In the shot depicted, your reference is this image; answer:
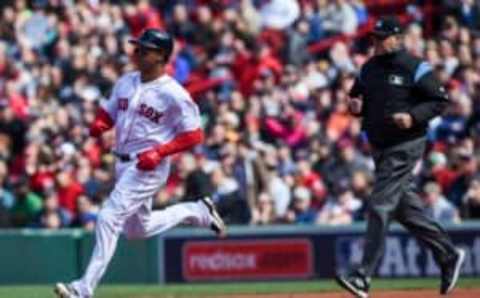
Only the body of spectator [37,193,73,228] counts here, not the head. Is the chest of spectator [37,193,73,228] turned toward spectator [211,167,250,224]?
no

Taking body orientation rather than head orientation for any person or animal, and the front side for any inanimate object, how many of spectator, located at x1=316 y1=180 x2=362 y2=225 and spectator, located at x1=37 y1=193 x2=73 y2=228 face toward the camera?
2

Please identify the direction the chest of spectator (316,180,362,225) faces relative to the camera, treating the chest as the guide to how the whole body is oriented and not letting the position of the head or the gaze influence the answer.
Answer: toward the camera

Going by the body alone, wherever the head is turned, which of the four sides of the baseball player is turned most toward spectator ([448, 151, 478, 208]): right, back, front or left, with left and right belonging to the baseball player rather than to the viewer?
back

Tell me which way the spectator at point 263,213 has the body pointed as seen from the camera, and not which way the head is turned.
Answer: toward the camera

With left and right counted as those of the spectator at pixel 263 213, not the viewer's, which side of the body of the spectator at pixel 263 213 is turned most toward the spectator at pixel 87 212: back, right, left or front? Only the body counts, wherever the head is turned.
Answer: right

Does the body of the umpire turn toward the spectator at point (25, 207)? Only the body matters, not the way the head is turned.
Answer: no

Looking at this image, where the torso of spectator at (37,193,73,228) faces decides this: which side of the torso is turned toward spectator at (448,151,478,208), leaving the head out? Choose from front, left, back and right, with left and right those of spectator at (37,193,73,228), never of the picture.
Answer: left

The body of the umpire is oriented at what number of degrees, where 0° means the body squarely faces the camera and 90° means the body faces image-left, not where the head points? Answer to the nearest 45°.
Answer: approximately 45°

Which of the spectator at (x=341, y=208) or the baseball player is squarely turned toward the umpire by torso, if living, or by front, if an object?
the spectator

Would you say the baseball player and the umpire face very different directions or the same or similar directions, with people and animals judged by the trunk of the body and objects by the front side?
same or similar directions

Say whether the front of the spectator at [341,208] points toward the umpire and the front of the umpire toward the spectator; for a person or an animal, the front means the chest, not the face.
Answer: no

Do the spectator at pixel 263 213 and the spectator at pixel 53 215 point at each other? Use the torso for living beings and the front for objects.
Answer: no

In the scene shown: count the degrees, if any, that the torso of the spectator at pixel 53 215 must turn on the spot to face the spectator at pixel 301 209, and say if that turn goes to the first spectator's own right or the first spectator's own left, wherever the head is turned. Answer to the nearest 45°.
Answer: approximately 90° to the first spectator's own left

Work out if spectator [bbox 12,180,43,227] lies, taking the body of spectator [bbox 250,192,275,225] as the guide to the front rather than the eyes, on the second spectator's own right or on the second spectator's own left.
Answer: on the second spectator's own right

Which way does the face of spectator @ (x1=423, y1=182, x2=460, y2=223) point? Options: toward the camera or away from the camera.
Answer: toward the camera

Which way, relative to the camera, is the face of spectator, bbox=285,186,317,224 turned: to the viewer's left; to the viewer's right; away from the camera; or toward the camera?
toward the camera

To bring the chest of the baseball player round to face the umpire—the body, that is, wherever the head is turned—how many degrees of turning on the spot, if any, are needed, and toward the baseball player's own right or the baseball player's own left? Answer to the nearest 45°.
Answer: approximately 135° to the baseball player's own left

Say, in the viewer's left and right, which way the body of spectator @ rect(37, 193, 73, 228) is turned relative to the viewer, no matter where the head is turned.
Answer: facing the viewer
